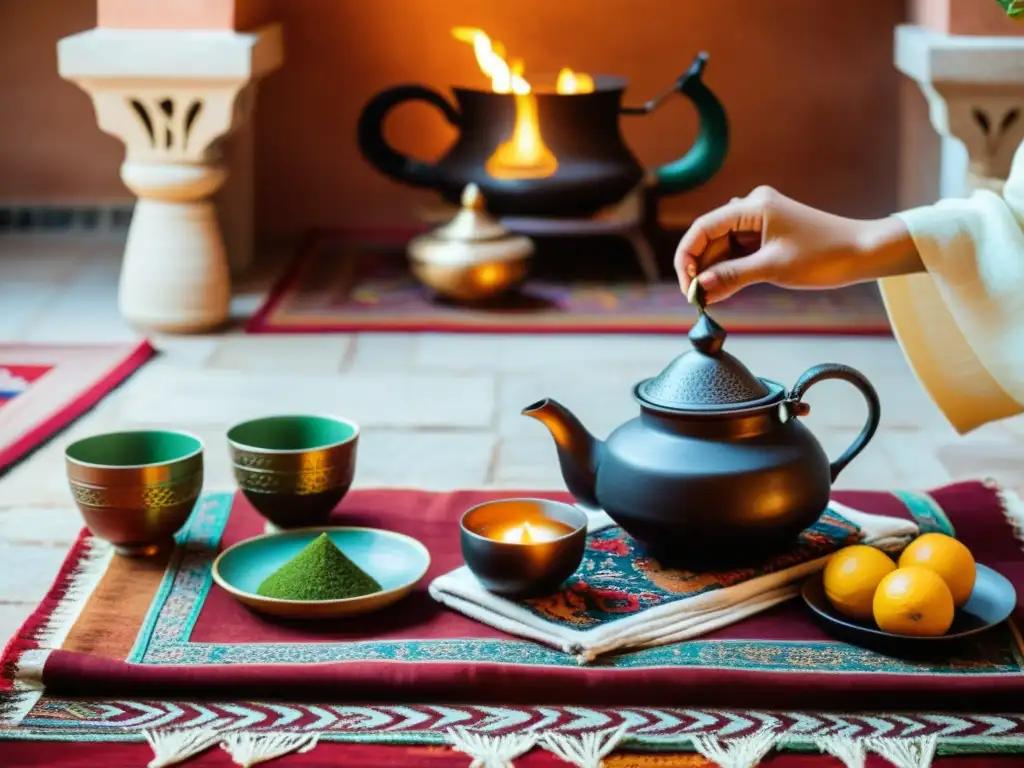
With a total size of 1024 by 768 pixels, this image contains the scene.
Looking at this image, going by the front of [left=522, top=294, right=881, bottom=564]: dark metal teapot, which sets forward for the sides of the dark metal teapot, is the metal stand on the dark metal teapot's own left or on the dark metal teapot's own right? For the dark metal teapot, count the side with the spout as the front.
on the dark metal teapot's own right

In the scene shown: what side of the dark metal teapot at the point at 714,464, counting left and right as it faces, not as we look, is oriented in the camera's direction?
left

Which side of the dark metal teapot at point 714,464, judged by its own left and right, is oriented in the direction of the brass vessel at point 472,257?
right

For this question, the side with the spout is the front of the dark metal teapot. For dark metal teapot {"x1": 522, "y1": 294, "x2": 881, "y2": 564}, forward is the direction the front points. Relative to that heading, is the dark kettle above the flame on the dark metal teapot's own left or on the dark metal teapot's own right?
on the dark metal teapot's own right
